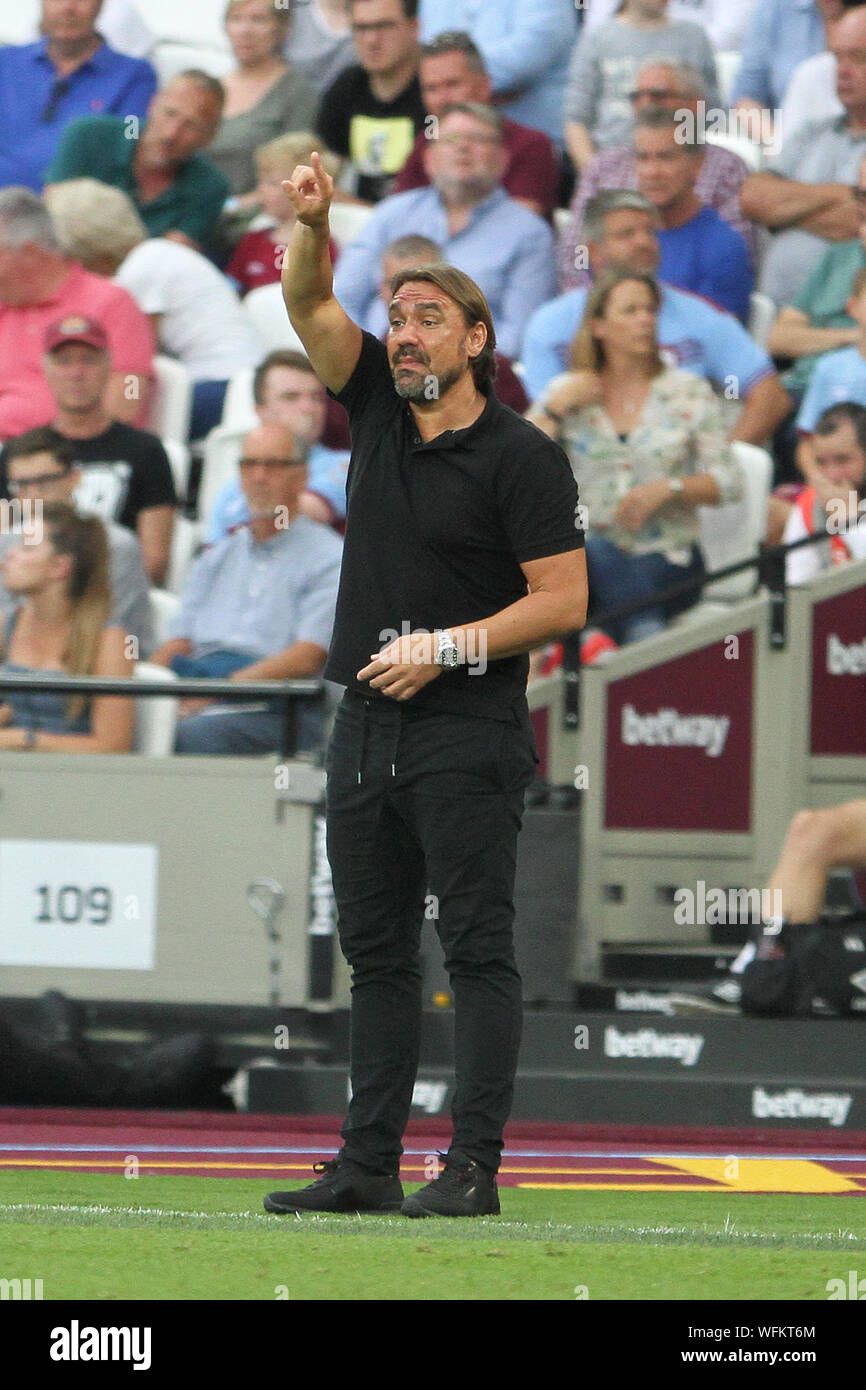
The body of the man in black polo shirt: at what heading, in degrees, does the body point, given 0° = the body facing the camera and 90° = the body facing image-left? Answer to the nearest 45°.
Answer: approximately 45°

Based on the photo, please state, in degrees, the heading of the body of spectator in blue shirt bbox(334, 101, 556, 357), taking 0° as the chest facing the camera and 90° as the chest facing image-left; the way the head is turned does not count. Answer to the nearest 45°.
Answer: approximately 0°

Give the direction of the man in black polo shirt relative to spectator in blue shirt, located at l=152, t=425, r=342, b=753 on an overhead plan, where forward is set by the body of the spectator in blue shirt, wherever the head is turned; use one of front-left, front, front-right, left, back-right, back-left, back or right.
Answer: front-left

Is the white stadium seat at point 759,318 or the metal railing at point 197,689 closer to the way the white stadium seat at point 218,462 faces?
the metal railing

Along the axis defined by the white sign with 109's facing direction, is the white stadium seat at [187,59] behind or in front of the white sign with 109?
behind

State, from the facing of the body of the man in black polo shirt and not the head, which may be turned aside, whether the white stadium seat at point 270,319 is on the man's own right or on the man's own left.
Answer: on the man's own right

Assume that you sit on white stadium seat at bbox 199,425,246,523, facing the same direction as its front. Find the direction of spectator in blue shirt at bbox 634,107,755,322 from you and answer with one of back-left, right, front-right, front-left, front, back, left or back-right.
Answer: back-left

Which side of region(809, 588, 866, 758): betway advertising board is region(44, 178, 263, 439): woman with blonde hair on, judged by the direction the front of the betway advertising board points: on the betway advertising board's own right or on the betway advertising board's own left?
on the betway advertising board's own right

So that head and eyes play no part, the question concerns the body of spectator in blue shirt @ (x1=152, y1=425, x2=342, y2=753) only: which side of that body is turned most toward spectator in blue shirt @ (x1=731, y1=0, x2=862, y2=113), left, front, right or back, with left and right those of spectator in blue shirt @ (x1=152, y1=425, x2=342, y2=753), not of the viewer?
back

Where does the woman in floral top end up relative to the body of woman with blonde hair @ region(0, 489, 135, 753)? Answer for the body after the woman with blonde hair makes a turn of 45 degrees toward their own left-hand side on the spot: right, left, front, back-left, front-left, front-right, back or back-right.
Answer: left
